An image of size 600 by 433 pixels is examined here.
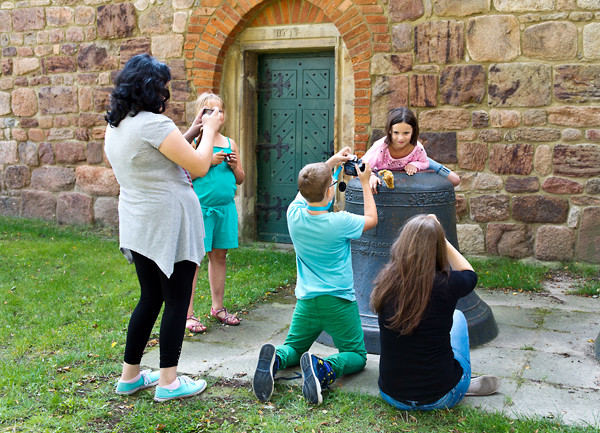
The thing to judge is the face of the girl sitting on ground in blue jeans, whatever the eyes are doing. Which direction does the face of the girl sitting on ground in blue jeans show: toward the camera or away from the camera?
away from the camera

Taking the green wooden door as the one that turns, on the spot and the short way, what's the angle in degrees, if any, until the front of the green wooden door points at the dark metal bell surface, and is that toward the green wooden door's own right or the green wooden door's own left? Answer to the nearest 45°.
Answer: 0° — it already faces it

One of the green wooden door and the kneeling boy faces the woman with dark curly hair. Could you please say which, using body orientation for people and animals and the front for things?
the green wooden door

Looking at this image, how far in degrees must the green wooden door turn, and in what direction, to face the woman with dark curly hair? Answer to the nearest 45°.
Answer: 0° — it already faces them

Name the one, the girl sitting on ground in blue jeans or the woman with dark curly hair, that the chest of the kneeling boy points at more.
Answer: the girl sitting on ground in blue jeans

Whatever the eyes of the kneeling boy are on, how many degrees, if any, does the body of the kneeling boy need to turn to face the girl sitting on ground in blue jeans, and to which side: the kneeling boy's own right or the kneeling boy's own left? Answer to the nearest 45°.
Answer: approximately 90° to the kneeling boy's own right

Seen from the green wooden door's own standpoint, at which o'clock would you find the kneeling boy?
The kneeling boy is roughly at 12 o'clock from the green wooden door.

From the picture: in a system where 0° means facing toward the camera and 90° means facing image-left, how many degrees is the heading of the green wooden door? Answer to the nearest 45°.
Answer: approximately 0°

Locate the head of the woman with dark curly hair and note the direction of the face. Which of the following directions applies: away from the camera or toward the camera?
away from the camera

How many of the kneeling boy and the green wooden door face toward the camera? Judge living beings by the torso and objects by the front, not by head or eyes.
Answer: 1

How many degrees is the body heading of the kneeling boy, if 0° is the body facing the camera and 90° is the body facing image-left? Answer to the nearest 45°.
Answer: approximately 225°

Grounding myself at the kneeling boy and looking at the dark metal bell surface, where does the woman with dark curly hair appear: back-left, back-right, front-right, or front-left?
back-left

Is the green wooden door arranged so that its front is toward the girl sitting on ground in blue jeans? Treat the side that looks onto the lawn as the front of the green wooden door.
yes
